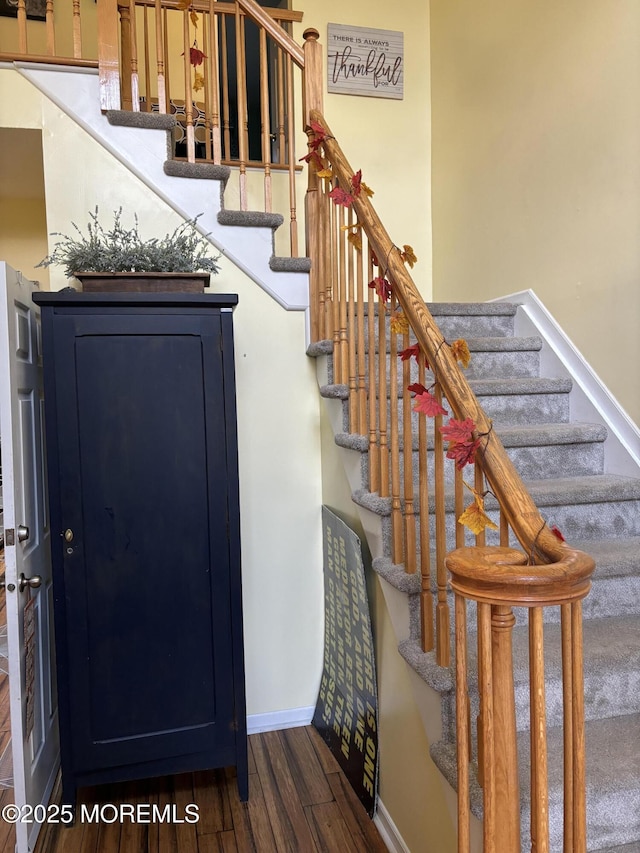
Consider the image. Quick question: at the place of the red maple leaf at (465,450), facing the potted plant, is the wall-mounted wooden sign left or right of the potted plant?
right

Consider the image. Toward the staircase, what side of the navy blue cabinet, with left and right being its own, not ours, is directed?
left

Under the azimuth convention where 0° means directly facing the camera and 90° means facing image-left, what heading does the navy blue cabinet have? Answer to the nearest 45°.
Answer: approximately 0°
